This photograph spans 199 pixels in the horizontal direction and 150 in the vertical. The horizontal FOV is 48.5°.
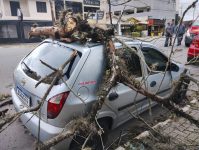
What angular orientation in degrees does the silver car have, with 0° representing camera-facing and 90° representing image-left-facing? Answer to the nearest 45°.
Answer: approximately 225°

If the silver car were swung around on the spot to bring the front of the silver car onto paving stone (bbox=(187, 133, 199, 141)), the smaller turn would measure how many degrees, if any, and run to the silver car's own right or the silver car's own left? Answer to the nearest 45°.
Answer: approximately 45° to the silver car's own right
